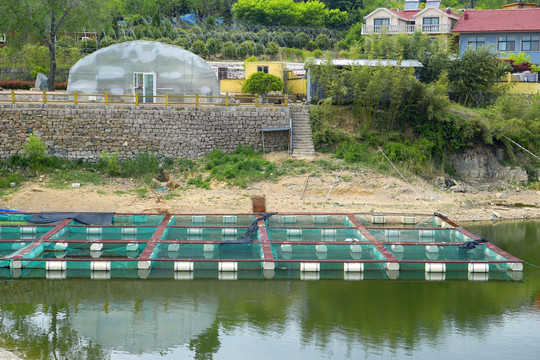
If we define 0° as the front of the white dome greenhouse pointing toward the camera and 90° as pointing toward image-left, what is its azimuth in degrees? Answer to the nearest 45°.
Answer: approximately 0°

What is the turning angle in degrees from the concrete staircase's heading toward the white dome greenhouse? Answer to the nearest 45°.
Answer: approximately 90° to its right

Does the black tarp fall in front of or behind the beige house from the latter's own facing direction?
in front

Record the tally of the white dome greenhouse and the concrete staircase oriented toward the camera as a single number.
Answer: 2

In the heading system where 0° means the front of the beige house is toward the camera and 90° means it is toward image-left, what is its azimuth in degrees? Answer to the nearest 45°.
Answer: approximately 0°

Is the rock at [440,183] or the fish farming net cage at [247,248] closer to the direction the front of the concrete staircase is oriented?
the fish farming net cage

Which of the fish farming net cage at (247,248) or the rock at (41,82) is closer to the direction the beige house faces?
the fish farming net cage

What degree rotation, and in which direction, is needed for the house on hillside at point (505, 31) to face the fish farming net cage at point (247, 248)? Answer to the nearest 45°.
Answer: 0° — it already faces it

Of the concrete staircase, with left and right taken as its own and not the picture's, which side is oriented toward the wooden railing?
right
